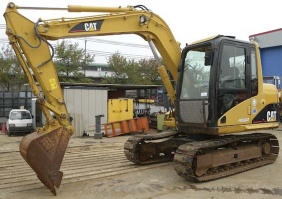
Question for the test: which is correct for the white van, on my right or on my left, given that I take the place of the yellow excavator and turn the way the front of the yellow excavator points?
on my right

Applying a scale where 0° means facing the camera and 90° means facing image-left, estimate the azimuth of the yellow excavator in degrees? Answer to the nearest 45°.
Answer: approximately 45°

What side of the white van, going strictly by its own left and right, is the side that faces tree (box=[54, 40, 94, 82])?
back

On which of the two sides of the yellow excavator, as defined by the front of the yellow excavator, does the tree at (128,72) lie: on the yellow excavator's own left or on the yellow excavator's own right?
on the yellow excavator's own right

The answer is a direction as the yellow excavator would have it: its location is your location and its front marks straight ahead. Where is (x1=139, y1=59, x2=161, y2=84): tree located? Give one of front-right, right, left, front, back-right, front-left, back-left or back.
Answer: back-right

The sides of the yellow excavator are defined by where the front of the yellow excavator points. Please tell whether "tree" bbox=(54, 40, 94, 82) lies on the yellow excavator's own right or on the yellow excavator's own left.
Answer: on the yellow excavator's own right

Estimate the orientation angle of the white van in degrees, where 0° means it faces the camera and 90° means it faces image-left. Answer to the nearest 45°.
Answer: approximately 0°

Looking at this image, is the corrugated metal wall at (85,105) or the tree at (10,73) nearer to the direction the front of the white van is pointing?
the corrugated metal wall
